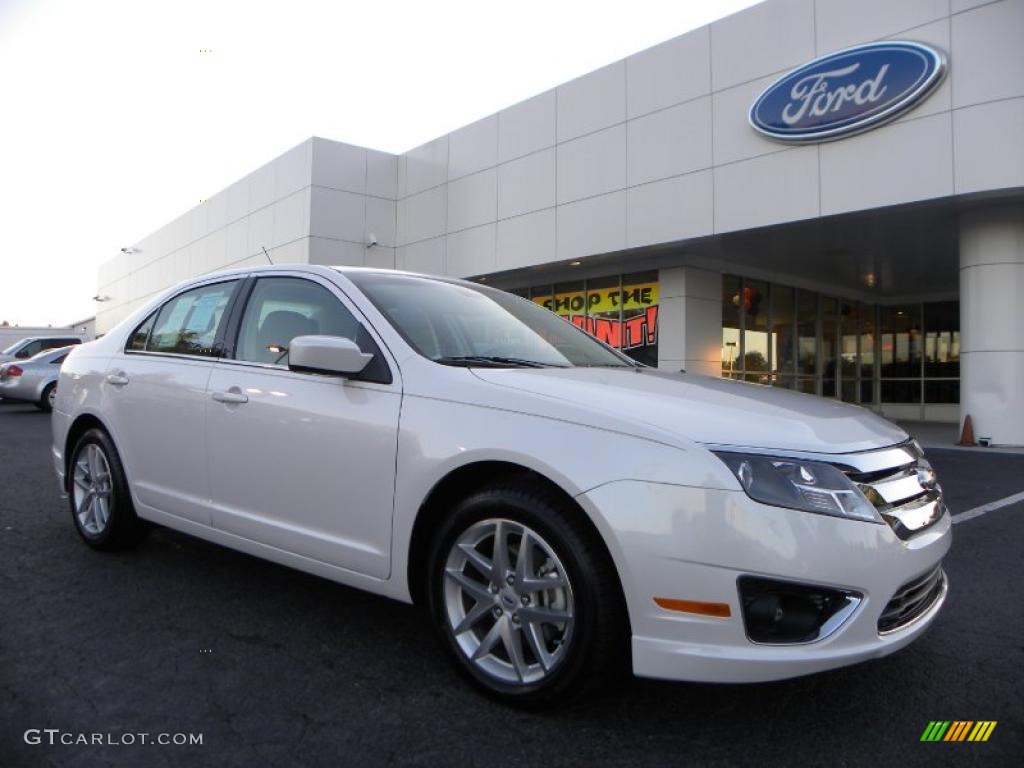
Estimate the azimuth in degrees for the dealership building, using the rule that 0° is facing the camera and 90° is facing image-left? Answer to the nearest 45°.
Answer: approximately 45°

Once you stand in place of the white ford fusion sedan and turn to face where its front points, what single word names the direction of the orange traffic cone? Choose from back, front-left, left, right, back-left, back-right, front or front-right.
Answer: left

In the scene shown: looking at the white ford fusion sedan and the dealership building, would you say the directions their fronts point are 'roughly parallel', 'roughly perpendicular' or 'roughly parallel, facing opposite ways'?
roughly perpendicular

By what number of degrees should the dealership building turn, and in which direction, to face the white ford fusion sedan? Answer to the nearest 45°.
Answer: approximately 45° to its left

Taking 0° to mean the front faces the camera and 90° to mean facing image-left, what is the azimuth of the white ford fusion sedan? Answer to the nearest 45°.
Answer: approximately 315°

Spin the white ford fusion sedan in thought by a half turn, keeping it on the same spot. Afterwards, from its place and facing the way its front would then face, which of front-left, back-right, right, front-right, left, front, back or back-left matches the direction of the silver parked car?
front
